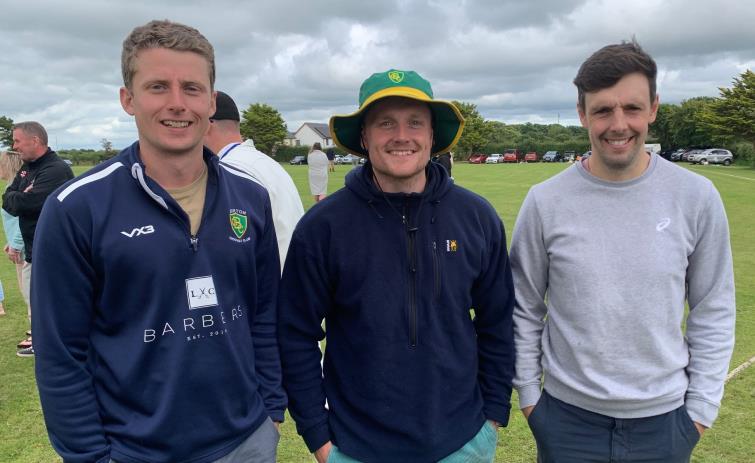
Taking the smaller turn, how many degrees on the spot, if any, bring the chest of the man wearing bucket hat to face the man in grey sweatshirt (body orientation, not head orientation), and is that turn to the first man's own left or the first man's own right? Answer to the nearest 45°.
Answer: approximately 90° to the first man's own left

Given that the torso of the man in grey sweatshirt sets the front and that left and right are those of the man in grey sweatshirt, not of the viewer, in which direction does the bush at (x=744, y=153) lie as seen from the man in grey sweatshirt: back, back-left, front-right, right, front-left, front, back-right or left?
back

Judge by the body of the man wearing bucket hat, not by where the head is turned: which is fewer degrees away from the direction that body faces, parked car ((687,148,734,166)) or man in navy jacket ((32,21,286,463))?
the man in navy jacket

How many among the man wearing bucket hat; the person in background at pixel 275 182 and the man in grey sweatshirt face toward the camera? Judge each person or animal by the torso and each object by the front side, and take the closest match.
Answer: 2

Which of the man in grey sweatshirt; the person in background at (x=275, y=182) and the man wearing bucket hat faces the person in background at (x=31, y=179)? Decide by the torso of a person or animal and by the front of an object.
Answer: the person in background at (x=275, y=182)

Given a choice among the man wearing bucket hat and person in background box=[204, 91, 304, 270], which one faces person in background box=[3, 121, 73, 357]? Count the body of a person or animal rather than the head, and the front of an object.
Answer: person in background box=[204, 91, 304, 270]

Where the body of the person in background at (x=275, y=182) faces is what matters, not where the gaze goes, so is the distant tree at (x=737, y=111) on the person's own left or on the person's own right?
on the person's own right

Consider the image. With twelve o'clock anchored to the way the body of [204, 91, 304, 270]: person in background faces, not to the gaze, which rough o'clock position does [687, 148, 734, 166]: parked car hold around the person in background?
The parked car is roughly at 3 o'clock from the person in background.

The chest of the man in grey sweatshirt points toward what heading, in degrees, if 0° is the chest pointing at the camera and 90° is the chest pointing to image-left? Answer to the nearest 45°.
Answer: approximately 0°

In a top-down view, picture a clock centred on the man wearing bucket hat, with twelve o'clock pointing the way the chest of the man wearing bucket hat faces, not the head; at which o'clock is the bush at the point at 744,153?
The bush is roughly at 7 o'clock from the man wearing bucket hat.
